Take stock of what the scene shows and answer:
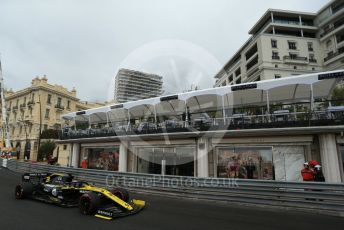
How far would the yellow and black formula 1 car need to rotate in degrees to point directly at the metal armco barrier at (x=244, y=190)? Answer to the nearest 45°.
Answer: approximately 45° to its left

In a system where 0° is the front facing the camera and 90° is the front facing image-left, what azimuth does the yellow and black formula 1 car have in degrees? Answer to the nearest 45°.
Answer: approximately 315°

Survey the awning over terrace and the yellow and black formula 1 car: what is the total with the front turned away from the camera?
0

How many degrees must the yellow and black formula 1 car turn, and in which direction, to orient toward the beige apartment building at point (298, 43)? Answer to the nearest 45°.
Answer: approximately 90° to its left

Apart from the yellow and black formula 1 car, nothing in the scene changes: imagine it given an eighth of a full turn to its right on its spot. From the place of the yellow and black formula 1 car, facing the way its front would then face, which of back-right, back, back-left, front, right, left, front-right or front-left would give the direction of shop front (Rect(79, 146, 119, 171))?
back

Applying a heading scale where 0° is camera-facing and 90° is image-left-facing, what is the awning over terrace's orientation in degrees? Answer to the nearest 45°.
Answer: approximately 45°

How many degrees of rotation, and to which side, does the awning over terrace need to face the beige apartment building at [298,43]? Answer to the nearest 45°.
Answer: approximately 180°

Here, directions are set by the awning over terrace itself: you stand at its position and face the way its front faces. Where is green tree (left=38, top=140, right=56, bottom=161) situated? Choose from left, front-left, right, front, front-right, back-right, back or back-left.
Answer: right

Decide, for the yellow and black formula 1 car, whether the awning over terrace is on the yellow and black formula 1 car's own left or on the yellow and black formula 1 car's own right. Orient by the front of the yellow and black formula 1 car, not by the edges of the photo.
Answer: on the yellow and black formula 1 car's own left

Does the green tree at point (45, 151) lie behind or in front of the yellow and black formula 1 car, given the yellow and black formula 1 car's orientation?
behind
